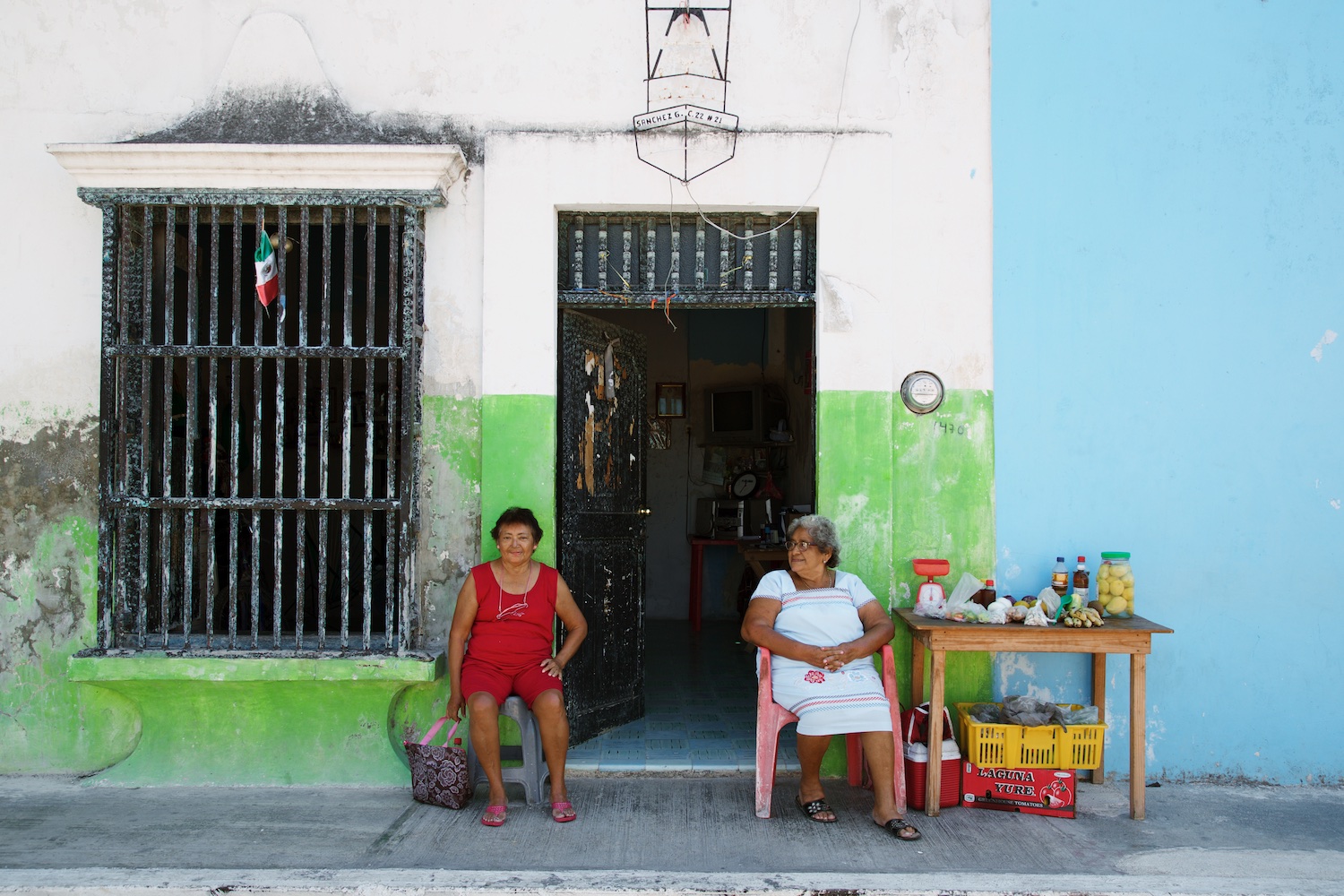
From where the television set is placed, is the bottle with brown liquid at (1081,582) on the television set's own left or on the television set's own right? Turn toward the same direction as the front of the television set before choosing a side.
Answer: on the television set's own left

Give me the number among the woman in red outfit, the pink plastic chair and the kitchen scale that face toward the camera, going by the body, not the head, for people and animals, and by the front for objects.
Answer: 3

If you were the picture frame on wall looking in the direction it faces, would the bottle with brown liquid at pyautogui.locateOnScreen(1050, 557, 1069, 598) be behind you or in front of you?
in front

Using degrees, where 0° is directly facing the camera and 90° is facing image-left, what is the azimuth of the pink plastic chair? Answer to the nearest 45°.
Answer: approximately 0°

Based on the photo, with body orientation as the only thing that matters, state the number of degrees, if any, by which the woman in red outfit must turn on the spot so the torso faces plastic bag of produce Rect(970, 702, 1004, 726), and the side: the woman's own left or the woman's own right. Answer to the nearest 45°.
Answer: approximately 90° to the woman's own left

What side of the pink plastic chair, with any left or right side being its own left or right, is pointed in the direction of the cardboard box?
left

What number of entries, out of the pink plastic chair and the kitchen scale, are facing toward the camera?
2

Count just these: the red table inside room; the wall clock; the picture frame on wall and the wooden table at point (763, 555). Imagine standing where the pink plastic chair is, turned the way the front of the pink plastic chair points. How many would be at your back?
4

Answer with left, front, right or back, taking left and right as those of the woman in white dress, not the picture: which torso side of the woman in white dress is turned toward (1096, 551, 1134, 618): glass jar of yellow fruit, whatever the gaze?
left
